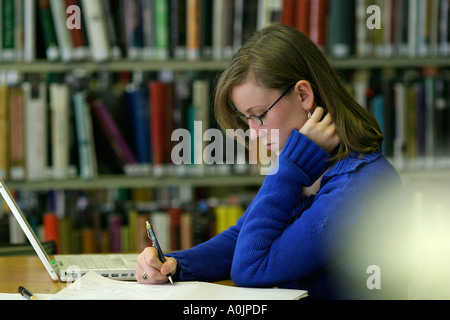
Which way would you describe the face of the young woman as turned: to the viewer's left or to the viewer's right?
to the viewer's left

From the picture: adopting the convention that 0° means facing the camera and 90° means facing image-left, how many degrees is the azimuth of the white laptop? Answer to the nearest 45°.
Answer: approximately 270°

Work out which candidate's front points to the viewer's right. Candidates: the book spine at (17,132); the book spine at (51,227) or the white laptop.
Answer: the white laptop

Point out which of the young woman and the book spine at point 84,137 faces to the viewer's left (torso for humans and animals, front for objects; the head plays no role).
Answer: the young woman

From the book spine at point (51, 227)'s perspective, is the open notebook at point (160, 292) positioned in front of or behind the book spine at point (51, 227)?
in front

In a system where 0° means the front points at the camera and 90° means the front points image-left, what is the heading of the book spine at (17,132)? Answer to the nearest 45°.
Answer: approximately 0°

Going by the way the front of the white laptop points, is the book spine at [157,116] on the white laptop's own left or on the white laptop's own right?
on the white laptop's own left

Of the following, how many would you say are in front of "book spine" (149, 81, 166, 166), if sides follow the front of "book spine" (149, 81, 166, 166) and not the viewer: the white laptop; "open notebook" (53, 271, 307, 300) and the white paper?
3

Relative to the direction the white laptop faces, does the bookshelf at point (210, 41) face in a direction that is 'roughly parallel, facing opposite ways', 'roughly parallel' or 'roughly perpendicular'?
roughly perpendicular
